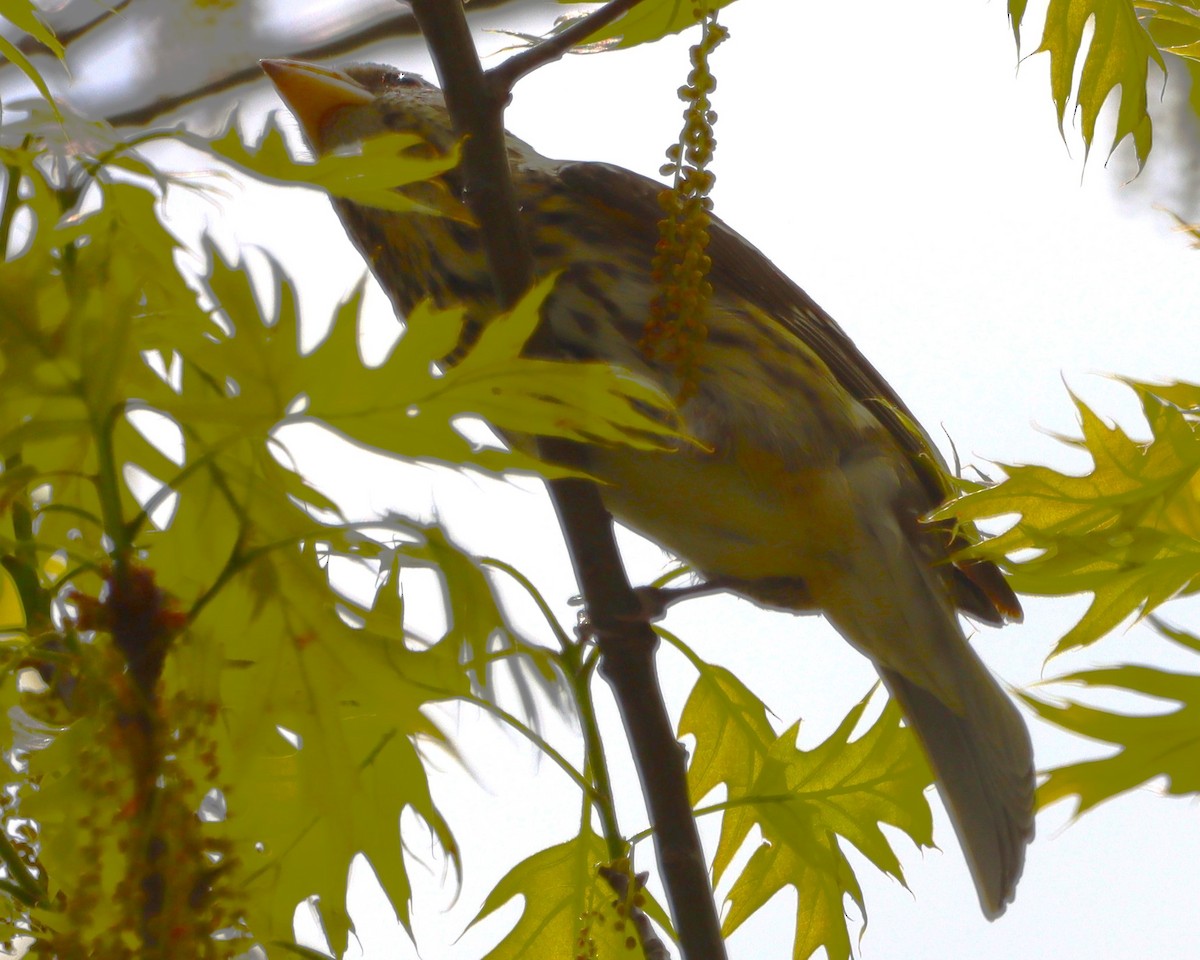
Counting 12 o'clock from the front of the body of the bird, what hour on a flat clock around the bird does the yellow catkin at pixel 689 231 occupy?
The yellow catkin is roughly at 9 o'clock from the bird.

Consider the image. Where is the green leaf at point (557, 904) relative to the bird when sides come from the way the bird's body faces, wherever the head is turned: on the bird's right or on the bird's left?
on the bird's left

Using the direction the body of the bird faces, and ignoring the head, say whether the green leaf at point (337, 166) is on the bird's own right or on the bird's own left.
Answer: on the bird's own left

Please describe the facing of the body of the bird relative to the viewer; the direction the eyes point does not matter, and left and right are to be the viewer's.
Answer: facing to the left of the viewer
